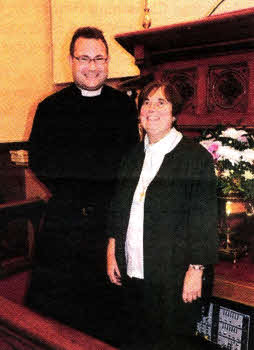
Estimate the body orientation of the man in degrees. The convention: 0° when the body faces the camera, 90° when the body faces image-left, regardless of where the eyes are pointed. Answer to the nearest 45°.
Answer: approximately 0°

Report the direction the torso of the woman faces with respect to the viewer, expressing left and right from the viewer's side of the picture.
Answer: facing the viewer and to the left of the viewer

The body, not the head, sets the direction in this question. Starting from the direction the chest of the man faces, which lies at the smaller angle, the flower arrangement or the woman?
the woman

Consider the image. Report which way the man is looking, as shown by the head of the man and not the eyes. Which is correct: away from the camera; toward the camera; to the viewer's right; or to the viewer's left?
toward the camera

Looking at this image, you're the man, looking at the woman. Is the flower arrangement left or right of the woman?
left

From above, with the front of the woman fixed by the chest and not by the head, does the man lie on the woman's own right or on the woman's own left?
on the woman's own right

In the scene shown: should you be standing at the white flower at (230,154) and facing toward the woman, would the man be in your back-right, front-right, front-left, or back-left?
front-right

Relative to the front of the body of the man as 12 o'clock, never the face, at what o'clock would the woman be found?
The woman is roughly at 11 o'clock from the man.

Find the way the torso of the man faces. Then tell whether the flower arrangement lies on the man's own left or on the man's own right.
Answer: on the man's own left

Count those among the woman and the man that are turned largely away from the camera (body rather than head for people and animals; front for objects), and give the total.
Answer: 0
